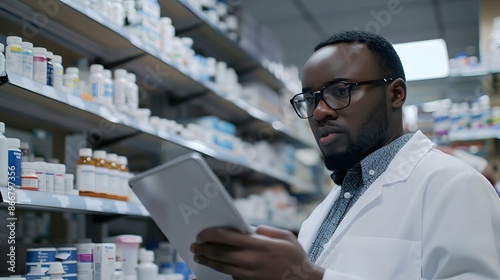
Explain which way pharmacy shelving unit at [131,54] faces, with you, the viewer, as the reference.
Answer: facing the viewer and to the right of the viewer

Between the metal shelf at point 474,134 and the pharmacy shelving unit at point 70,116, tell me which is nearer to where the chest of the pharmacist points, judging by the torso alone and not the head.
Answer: the pharmacy shelving unit

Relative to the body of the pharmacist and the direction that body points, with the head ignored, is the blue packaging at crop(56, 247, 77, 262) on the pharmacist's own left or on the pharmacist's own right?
on the pharmacist's own right

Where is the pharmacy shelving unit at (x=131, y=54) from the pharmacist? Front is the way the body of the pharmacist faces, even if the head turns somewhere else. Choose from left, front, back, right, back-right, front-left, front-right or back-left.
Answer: right

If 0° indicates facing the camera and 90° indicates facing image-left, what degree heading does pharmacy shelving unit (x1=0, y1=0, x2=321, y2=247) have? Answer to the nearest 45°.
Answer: approximately 315°

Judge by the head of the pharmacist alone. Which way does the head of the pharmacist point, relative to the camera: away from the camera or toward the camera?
toward the camera

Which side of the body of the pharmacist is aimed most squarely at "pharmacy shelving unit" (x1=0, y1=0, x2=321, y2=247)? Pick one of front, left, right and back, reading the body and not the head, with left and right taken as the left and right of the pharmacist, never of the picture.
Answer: right

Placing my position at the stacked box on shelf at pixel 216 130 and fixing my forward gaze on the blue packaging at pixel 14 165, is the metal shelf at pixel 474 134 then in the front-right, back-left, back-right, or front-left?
back-left

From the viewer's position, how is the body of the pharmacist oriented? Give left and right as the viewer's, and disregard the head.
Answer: facing the viewer and to the left of the viewer

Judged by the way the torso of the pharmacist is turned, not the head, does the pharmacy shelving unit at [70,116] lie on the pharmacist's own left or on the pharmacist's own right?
on the pharmacist's own right

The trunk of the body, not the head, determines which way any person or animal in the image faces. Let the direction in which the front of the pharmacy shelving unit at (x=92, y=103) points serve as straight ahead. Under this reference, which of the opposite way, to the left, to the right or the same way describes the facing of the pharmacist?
to the right
